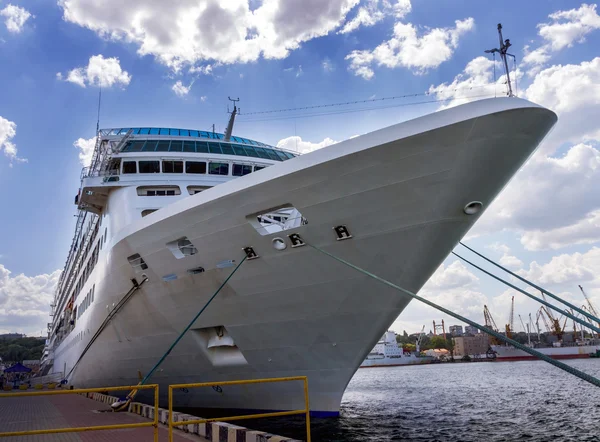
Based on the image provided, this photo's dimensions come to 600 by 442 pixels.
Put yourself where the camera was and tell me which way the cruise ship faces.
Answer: facing the viewer and to the right of the viewer
